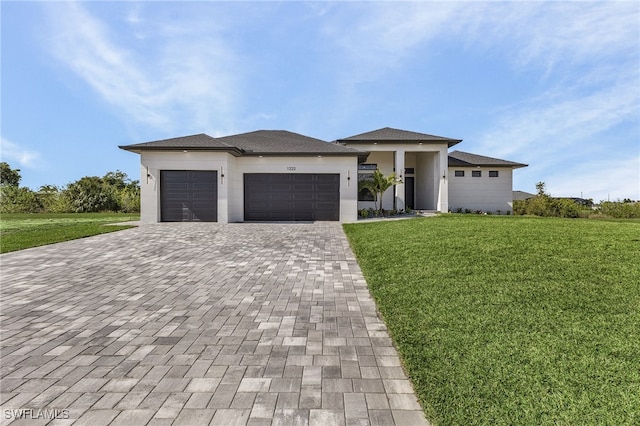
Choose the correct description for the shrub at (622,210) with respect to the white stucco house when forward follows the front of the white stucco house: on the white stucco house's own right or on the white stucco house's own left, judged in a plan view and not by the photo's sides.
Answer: on the white stucco house's own left

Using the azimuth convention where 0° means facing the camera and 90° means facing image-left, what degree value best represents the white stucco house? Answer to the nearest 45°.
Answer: approximately 0°

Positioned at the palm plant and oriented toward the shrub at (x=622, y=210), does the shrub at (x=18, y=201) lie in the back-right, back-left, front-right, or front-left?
back-left

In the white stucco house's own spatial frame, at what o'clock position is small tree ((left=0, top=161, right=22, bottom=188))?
The small tree is roughly at 4 o'clock from the white stucco house.

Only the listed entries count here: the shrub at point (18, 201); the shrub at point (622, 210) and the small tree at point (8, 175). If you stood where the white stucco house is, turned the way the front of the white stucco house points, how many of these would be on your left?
1

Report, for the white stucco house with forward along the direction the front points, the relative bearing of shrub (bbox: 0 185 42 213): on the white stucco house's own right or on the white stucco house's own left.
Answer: on the white stucco house's own right

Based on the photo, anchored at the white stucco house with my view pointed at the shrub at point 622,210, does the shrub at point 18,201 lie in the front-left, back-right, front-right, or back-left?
back-left

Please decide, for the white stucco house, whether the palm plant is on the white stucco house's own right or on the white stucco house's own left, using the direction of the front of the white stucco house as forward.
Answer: on the white stucco house's own left
